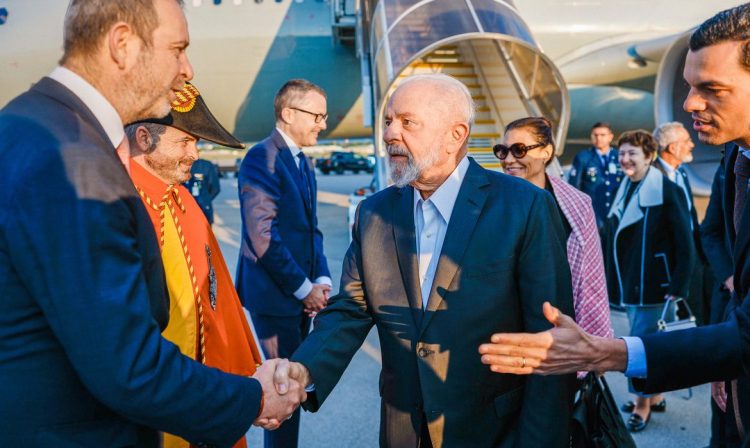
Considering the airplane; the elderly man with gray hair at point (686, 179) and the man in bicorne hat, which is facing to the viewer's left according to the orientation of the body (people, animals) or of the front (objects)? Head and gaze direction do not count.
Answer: the airplane

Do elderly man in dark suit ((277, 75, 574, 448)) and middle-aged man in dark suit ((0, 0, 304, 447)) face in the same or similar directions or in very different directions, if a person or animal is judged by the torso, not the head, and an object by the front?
very different directions

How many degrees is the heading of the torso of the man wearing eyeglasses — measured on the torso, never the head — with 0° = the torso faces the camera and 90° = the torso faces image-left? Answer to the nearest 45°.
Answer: approximately 270°

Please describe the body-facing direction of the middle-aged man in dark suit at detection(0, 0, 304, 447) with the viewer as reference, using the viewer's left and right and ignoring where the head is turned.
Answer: facing to the right of the viewer

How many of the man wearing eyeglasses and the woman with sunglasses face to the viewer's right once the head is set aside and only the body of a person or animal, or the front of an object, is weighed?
1

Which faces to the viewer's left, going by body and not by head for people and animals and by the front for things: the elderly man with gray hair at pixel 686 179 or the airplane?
the airplane

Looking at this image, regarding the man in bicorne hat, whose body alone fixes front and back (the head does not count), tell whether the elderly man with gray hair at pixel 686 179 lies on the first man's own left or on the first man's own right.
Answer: on the first man's own left
